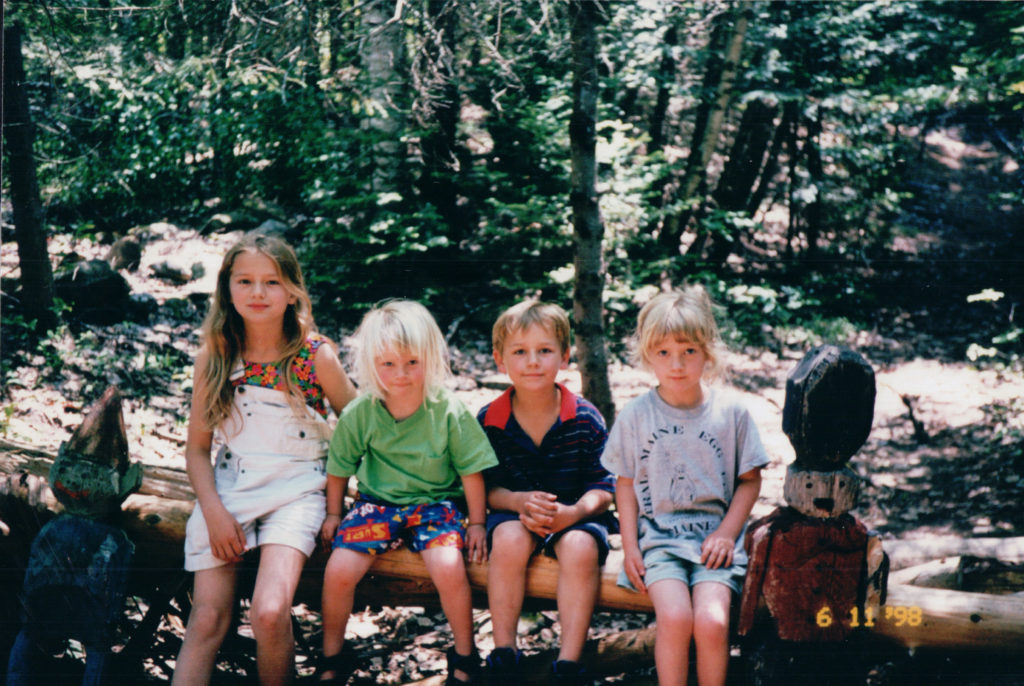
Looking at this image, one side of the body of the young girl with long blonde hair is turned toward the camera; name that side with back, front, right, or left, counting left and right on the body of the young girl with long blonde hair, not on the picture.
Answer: front

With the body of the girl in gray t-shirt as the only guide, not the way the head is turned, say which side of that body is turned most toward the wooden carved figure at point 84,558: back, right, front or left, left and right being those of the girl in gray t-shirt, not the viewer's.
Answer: right

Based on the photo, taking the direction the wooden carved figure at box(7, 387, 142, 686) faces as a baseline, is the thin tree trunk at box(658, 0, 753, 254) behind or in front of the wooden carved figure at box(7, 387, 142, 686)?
behind

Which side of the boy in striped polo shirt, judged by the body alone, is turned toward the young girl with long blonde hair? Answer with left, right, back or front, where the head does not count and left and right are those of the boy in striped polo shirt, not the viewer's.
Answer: right

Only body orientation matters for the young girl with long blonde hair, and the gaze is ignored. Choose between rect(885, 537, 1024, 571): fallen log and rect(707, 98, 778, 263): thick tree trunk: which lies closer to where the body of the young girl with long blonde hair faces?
the fallen log

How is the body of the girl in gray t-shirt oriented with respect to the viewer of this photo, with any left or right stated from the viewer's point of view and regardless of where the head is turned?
facing the viewer

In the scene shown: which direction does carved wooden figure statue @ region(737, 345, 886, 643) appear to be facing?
toward the camera
